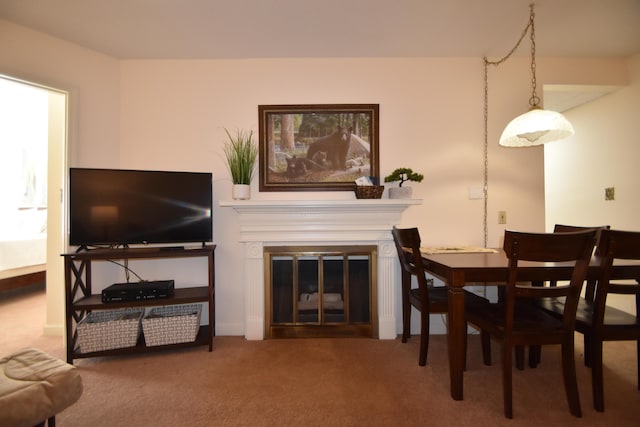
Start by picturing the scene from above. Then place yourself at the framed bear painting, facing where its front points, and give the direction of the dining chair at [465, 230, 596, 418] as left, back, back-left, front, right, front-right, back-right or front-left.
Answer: front-left

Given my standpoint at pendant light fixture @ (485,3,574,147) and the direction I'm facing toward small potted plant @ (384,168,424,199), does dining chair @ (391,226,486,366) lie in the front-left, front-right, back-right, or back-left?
front-left

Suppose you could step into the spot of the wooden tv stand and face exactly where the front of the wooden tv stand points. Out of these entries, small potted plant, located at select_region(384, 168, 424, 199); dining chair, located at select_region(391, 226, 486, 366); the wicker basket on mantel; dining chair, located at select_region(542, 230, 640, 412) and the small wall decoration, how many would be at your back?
0

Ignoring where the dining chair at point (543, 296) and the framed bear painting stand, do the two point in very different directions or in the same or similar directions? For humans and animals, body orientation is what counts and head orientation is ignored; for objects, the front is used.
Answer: very different directions

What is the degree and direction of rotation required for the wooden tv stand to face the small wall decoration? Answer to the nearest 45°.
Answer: approximately 45° to its left

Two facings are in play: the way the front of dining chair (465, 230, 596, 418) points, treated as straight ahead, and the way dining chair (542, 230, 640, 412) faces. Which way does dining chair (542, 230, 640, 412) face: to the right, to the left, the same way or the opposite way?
the same way

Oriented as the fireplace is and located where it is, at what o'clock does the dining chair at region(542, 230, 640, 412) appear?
The dining chair is roughly at 10 o'clock from the fireplace.

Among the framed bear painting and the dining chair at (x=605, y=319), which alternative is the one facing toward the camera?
the framed bear painting

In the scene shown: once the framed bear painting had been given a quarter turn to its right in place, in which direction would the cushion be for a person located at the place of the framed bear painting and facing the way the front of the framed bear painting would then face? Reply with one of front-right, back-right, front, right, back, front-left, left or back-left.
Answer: front-left

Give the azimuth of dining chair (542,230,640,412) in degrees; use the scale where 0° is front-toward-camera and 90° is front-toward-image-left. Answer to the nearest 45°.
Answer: approximately 135°

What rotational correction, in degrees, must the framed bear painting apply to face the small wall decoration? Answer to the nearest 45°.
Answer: approximately 90° to its left

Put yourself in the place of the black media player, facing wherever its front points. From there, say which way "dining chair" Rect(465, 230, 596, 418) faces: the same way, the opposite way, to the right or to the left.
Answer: the opposite way

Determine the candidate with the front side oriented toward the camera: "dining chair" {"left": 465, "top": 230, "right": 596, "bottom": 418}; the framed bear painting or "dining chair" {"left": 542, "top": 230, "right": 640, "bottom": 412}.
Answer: the framed bear painting

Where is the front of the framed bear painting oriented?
toward the camera

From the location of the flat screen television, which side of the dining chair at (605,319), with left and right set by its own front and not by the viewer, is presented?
left

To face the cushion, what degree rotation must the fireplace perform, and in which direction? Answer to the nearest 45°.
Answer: approximately 45° to its right

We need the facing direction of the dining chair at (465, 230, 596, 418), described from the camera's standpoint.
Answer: facing away from the viewer and to the left of the viewer

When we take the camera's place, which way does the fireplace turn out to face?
facing the viewer

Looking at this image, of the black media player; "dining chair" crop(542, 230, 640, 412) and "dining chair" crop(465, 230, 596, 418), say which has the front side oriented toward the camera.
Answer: the black media player
